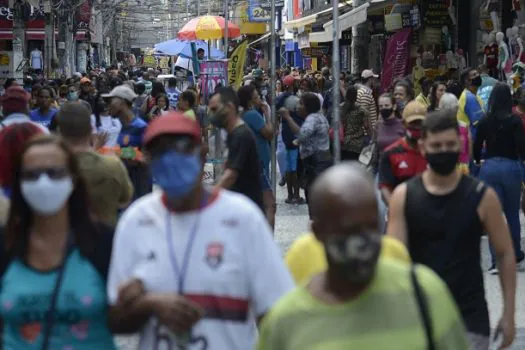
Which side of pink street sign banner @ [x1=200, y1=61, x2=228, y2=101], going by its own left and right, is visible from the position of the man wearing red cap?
front

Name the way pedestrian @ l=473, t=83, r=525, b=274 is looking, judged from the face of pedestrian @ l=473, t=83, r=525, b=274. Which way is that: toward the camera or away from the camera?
away from the camera

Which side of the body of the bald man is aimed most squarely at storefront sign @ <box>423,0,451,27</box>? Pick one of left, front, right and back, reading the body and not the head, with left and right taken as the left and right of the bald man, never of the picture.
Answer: back

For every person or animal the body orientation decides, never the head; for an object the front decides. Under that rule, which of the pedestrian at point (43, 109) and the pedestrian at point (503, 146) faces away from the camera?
the pedestrian at point (503, 146)
